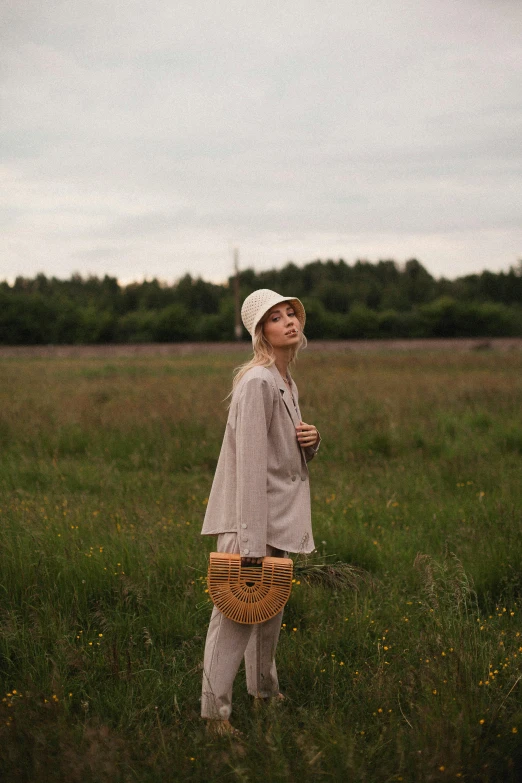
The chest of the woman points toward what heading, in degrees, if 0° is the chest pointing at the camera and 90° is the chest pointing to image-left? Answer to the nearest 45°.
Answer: approximately 270°
